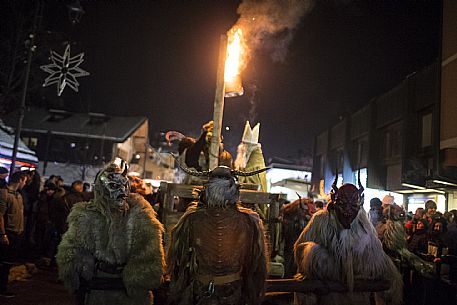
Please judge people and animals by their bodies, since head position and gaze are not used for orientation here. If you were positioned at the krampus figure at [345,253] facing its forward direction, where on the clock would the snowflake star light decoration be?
The snowflake star light decoration is roughly at 4 o'clock from the krampus figure.

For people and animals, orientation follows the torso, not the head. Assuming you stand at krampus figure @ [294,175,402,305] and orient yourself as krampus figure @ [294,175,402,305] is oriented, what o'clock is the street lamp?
The street lamp is roughly at 4 o'clock from the krampus figure.

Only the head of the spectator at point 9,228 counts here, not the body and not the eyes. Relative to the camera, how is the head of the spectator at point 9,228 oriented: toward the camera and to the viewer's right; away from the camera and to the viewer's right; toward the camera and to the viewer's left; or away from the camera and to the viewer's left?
toward the camera and to the viewer's right

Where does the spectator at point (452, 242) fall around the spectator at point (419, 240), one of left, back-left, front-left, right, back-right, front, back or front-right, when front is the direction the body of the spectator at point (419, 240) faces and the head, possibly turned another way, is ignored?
left
